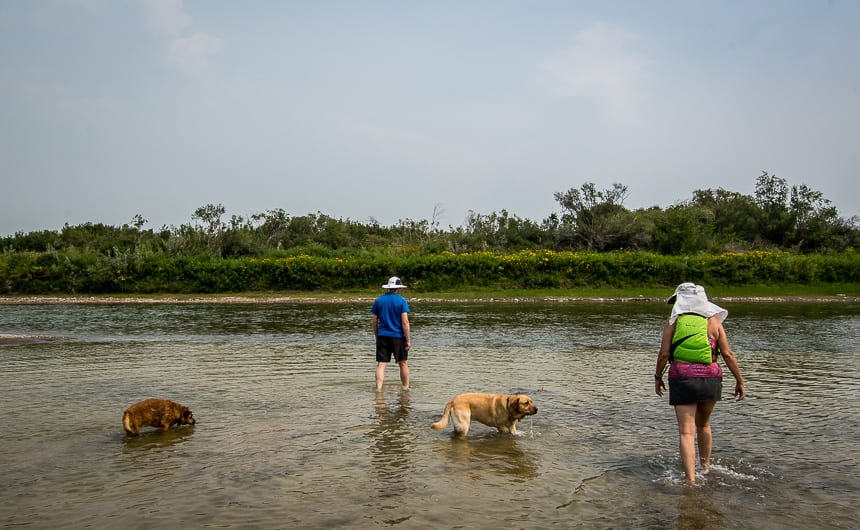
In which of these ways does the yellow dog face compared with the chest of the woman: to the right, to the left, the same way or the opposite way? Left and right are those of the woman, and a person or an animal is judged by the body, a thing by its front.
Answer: to the right

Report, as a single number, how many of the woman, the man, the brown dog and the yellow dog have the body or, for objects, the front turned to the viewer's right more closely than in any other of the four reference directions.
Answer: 2

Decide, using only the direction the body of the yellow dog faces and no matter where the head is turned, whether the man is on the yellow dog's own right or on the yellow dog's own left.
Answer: on the yellow dog's own left

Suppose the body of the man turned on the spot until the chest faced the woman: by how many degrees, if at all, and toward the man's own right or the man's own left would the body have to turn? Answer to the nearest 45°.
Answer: approximately 135° to the man's own right

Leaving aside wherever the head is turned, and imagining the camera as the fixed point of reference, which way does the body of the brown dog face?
to the viewer's right

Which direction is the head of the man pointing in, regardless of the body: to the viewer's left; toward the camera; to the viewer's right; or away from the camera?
away from the camera

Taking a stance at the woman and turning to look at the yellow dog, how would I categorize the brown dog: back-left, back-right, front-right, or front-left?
front-left

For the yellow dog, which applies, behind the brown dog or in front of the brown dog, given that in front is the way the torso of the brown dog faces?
in front

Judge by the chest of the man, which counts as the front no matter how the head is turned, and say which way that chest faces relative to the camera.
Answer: away from the camera

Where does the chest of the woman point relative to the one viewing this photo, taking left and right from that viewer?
facing away from the viewer

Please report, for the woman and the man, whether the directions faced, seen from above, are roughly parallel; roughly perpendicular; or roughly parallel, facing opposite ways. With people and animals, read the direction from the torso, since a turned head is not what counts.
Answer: roughly parallel

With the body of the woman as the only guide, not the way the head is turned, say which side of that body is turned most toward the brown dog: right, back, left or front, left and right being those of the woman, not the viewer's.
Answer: left

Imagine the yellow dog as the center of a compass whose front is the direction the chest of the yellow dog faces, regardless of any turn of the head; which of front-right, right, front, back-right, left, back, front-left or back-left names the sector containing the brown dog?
back

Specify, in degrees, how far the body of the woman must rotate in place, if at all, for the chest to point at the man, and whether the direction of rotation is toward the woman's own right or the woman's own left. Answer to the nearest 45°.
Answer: approximately 45° to the woman's own left

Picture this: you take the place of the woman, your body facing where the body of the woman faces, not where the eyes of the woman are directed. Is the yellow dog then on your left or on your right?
on your left

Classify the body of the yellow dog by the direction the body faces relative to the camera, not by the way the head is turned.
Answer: to the viewer's right

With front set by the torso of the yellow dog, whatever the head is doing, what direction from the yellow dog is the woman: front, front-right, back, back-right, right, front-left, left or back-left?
front-right
